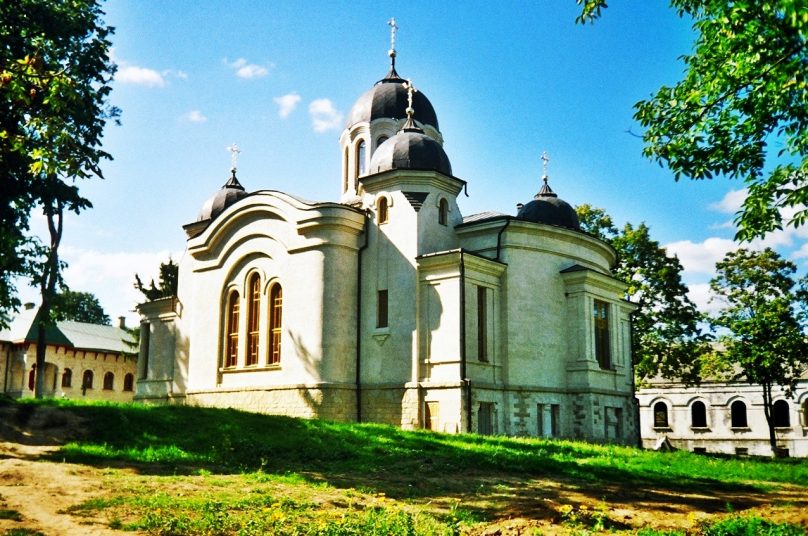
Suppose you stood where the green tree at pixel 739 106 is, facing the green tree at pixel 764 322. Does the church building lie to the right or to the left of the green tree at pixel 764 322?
left

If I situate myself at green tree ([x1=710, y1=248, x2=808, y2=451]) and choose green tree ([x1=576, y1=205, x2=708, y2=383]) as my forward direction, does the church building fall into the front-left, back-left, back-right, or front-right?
front-left
